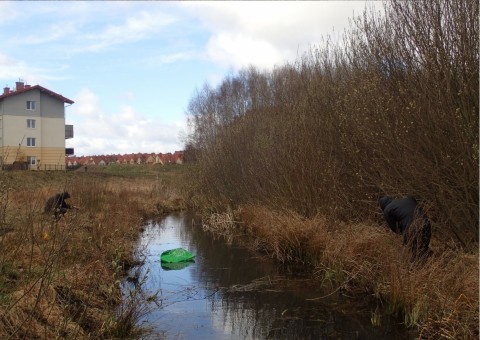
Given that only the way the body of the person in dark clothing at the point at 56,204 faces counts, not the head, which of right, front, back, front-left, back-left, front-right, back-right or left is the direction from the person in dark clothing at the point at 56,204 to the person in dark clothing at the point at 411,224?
front-right

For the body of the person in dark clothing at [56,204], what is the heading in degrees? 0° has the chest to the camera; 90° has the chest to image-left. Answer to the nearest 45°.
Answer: approximately 270°

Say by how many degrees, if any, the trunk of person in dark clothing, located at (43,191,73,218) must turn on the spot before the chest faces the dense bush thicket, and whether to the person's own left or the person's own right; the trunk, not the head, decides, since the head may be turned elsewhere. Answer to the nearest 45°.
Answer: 0° — they already face it
